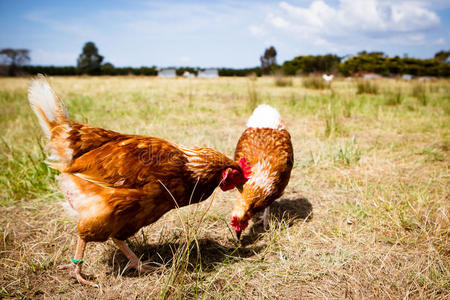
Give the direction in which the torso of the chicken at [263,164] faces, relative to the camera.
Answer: toward the camera

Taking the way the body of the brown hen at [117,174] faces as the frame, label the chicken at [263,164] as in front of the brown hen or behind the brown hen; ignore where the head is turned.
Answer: in front

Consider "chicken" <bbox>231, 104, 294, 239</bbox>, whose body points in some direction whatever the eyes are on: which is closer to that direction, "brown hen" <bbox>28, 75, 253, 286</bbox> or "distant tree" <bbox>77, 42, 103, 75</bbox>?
the brown hen

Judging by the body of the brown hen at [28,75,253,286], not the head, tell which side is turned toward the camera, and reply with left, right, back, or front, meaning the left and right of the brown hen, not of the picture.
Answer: right

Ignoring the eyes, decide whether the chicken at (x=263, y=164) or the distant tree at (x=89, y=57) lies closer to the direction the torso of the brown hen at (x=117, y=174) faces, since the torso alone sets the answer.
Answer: the chicken

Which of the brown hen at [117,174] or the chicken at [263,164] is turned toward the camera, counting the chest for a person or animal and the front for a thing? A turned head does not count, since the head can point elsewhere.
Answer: the chicken

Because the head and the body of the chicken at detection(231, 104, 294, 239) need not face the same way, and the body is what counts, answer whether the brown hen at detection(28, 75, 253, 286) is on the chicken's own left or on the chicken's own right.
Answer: on the chicken's own right

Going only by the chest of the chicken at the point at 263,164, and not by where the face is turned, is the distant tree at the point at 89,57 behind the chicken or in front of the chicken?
behind

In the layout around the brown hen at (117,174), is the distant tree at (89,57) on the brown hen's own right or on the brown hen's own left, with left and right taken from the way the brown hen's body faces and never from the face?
on the brown hen's own left

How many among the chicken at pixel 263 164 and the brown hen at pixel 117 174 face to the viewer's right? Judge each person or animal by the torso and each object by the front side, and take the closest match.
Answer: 1
